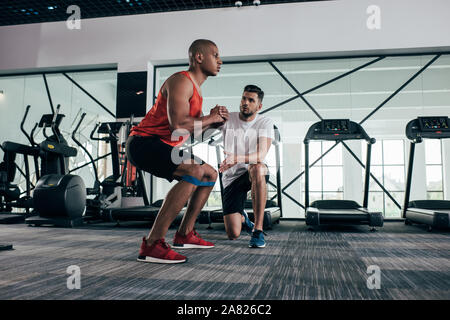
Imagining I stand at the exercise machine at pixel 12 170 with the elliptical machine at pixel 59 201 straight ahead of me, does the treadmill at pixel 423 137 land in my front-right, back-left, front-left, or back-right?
front-left

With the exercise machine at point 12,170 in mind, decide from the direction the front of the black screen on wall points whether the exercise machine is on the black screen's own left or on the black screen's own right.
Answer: on the black screen's own right

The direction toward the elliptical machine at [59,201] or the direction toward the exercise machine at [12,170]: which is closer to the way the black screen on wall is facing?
the elliptical machine

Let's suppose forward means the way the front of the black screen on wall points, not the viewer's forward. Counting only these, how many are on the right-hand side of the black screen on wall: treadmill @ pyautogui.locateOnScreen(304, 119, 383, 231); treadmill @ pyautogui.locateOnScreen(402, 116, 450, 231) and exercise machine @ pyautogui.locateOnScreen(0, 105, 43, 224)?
1

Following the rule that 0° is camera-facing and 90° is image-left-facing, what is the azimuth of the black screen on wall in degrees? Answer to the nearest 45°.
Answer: approximately 0°

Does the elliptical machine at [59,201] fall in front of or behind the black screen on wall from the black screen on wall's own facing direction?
in front

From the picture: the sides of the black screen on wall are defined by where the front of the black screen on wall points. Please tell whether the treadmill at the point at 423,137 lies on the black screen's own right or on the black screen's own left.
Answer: on the black screen's own left
